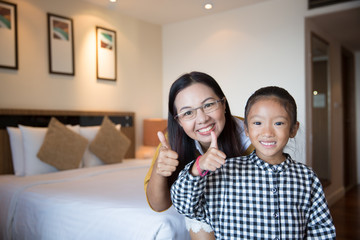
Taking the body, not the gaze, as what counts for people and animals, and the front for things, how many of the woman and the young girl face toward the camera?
2

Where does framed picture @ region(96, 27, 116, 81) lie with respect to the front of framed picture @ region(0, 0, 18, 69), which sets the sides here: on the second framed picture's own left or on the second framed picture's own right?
on the second framed picture's own left

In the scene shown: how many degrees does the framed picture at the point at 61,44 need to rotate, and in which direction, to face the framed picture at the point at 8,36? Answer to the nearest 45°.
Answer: approximately 90° to its right

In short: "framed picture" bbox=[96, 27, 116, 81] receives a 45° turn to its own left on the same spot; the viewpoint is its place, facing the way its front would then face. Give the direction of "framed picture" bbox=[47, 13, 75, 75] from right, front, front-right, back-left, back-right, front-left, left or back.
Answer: back-right

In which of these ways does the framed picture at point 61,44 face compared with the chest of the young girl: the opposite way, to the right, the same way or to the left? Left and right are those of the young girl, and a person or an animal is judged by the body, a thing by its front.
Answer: to the left

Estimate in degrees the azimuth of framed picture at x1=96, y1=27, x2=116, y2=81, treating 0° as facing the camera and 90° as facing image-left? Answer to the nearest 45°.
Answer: approximately 315°
